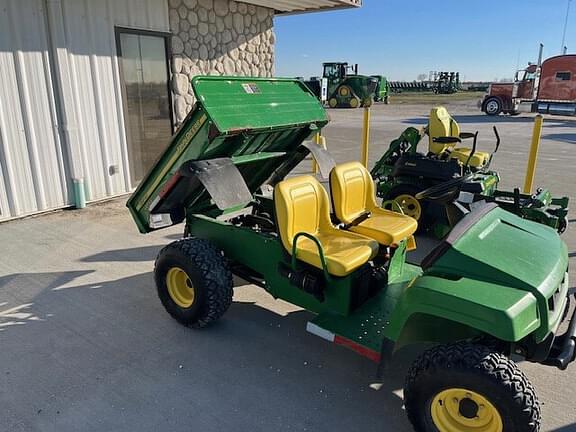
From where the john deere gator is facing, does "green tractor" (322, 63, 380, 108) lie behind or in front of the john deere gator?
behind

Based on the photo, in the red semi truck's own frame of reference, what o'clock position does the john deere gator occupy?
The john deere gator is roughly at 9 o'clock from the red semi truck.

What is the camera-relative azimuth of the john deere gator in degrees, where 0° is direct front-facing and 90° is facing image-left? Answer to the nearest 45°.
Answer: approximately 315°

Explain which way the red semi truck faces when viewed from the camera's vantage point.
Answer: facing to the left of the viewer

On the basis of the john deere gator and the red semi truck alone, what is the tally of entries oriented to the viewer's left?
1

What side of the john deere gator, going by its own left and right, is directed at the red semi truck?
left

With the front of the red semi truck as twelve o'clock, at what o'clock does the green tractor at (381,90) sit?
The green tractor is roughly at 1 o'clock from the red semi truck.

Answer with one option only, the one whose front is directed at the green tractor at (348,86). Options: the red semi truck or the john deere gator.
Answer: the red semi truck

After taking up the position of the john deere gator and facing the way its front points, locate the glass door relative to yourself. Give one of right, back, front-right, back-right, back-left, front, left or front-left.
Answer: back

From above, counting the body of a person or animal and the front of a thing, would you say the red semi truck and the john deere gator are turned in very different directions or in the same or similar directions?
very different directions

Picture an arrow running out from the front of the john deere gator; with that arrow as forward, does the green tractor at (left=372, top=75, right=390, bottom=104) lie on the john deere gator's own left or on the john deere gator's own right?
on the john deere gator's own left

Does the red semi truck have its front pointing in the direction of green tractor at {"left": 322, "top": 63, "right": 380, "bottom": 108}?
yes

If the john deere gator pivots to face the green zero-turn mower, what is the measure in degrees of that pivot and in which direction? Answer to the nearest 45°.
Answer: approximately 135° to its left
